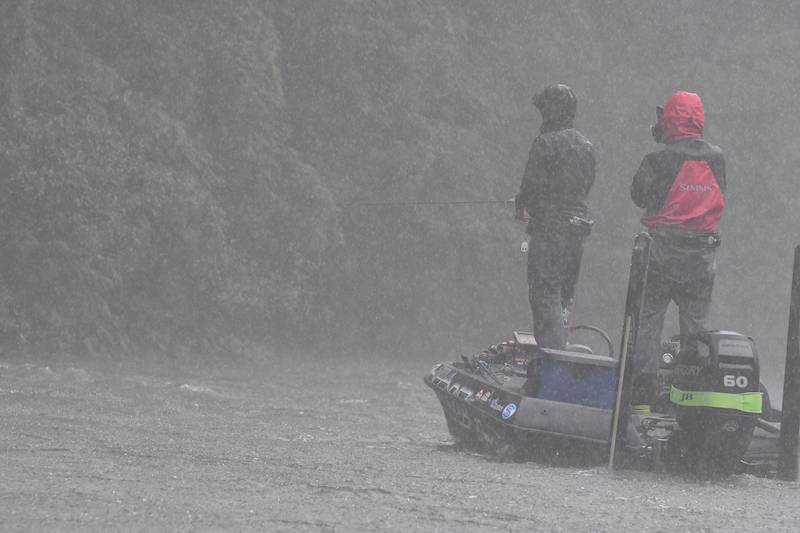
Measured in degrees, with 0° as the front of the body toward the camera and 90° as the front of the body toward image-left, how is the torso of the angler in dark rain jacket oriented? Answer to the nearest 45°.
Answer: approximately 135°

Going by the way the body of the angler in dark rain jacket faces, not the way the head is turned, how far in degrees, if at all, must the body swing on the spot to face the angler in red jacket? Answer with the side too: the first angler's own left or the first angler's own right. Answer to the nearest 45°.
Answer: approximately 180°

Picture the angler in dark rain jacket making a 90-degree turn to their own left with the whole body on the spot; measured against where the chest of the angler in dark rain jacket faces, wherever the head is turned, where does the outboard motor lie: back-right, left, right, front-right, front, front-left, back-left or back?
left

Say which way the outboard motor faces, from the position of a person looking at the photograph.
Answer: facing away from the viewer and to the left of the viewer

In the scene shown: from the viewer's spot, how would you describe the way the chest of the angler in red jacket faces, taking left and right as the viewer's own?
facing away from the viewer and to the left of the viewer
